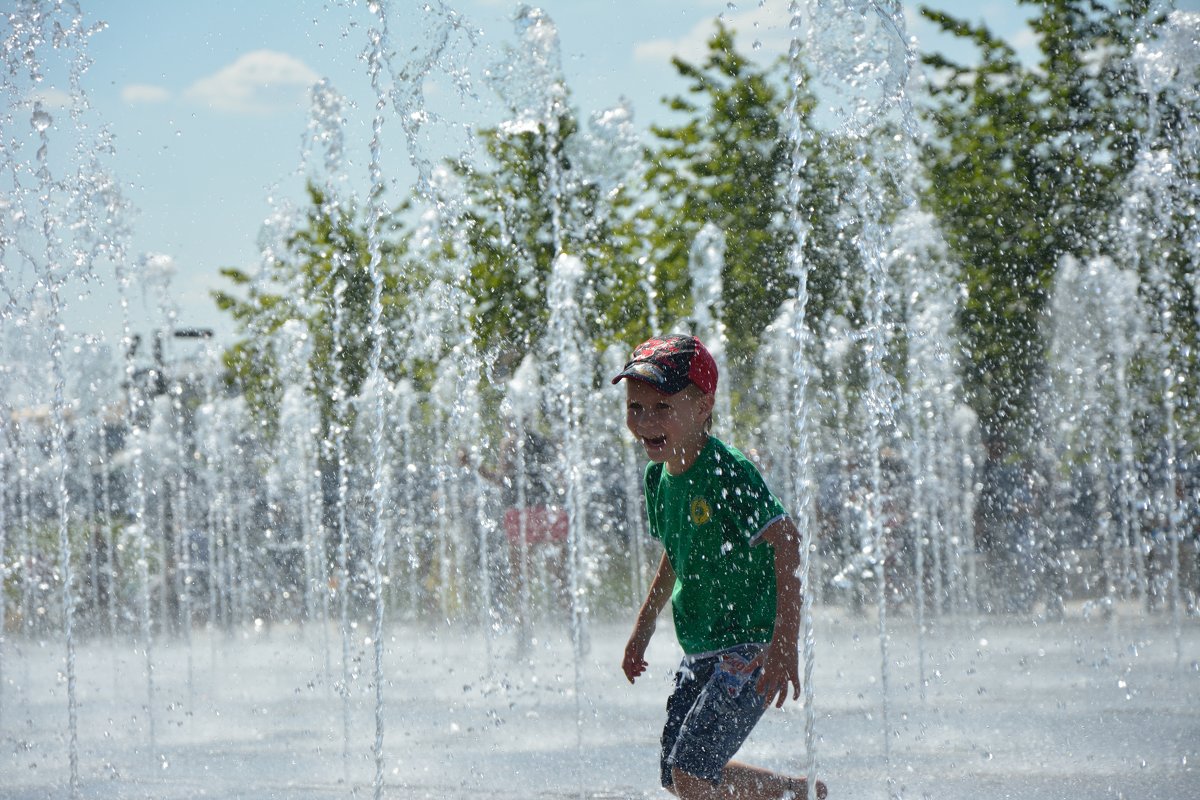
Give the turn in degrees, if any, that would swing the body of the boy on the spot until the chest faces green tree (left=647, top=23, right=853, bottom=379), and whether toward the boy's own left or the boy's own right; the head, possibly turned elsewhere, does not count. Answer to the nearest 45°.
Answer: approximately 135° to the boy's own right

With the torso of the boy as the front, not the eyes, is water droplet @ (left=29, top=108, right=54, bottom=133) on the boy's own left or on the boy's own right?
on the boy's own right

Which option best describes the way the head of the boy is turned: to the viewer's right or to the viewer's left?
to the viewer's left

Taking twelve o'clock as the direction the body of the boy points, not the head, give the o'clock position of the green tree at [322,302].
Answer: The green tree is roughly at 4 o'clock from the boy.

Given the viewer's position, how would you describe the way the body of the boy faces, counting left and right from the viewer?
facing the viewer and to the left of the viewer

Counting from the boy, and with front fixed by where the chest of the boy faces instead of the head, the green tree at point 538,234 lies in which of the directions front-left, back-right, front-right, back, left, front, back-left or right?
back-right
